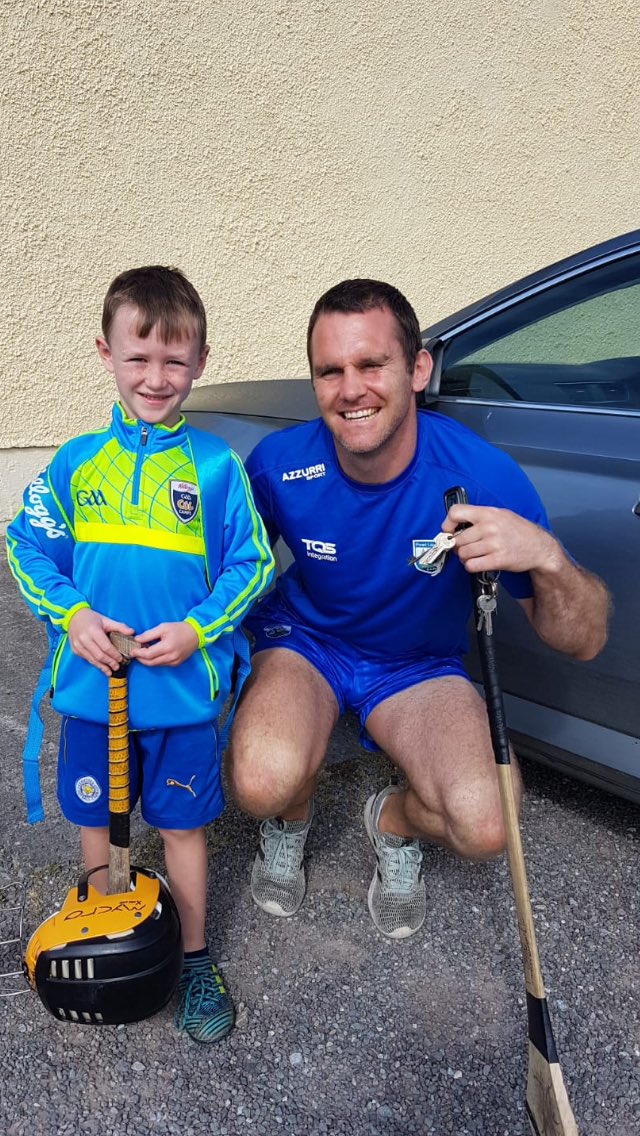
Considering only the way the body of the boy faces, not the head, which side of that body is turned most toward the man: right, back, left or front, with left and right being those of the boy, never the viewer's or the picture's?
left

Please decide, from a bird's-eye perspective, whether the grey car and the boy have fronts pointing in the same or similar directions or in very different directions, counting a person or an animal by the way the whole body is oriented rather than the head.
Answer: very different directions

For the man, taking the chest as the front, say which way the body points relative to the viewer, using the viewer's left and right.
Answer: facing the viewer

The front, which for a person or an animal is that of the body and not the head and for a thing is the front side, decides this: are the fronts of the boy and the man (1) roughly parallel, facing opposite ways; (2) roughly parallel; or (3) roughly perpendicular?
roughly parallel

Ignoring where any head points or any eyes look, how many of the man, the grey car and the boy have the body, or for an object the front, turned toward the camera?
2

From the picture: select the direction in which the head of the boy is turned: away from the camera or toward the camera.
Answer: toward the camera

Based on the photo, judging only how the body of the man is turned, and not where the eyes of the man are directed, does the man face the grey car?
no

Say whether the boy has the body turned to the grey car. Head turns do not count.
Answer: no

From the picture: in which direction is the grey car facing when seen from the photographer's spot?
facing away from the viewer and to the left of the viewer

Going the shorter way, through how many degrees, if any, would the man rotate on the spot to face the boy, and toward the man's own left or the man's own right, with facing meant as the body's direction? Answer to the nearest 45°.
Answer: approximately 45° to the man's own right

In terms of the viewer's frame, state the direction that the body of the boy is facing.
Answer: toward the camera

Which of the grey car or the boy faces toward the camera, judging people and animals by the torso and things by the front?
the boy

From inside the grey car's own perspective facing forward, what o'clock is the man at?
The man is roughly at 9 o'clock from the grey car.
